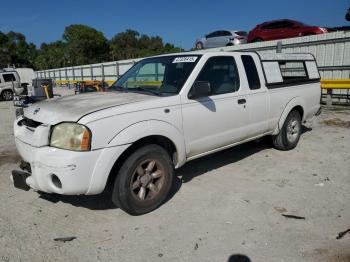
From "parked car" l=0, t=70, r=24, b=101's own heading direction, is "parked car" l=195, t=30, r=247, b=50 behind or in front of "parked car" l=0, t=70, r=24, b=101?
behind

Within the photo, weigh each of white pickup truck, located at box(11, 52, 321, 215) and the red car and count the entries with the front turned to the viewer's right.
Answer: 1

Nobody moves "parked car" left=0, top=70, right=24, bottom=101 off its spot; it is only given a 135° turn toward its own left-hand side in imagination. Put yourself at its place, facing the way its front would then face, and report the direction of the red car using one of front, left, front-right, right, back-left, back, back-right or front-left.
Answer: front-left

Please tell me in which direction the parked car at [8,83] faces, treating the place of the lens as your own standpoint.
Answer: facing away from the viewer and to the left of the viewer

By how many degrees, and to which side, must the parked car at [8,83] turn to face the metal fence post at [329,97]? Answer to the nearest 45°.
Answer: approximately 180°

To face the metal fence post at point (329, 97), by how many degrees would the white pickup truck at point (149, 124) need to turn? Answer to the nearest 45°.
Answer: approximately 180°

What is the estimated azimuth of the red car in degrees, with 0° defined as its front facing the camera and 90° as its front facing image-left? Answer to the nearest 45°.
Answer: approximately 270°

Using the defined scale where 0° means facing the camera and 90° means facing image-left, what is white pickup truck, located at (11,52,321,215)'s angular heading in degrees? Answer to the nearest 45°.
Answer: approximately 45°

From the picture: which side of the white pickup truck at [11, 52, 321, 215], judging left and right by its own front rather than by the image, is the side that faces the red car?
back

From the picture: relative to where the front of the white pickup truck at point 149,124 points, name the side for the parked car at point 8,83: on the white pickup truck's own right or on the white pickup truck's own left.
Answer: on the white pickup truck's own right

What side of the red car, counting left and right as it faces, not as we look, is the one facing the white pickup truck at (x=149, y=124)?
right
